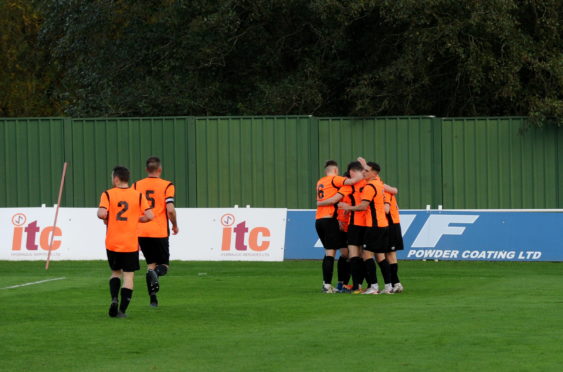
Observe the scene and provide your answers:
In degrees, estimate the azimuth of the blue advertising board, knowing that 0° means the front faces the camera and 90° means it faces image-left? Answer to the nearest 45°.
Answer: approximately 0°

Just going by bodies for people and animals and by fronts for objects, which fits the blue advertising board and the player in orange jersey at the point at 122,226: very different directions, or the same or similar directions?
very different directions

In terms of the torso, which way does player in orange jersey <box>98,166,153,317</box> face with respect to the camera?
away from the camera

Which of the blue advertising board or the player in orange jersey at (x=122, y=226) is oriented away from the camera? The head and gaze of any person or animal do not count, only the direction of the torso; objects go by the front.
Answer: the player in orange jersey

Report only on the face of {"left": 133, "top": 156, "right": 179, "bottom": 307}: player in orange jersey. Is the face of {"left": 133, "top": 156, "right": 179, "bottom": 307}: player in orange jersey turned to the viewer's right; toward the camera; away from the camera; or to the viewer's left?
away from the camera

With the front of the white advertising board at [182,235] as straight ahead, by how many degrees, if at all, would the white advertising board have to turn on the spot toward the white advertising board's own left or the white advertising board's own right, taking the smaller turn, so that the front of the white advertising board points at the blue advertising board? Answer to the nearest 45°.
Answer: approximately 90° to the white advertising board's own left

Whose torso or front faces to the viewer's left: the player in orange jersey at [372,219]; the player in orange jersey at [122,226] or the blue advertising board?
the player in orange jersey at [372,219]

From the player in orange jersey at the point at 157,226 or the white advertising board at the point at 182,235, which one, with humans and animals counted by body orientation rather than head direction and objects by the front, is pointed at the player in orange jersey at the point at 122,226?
the white advertising board

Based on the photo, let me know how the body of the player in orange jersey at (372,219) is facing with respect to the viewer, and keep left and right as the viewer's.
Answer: facing to the left of the viewer
